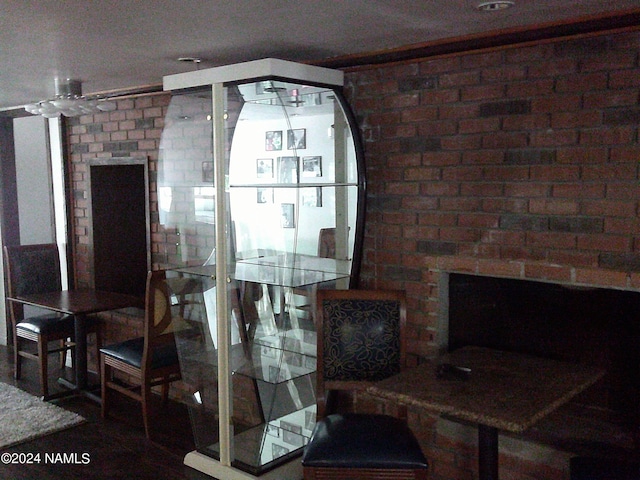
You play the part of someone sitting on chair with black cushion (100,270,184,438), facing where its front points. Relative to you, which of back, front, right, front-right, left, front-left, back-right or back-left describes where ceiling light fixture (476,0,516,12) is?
back

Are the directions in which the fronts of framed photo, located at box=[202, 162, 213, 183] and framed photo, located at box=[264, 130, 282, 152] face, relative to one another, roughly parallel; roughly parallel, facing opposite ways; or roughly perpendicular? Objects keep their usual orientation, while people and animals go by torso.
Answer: roughly parallel

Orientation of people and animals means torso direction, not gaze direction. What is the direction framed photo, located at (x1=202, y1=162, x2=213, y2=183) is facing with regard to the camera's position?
facing the viewer

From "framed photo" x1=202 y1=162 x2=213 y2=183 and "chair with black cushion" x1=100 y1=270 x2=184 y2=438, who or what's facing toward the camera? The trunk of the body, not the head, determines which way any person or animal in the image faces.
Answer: the framed photo

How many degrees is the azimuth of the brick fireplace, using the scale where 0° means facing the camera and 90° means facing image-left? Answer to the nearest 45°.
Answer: approximately 45°

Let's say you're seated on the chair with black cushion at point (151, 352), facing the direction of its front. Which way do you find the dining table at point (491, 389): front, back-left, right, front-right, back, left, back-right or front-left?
back

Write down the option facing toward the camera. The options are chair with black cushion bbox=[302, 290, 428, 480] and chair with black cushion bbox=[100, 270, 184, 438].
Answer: chair with black cushion bbox=[302, 290, 428, 480]

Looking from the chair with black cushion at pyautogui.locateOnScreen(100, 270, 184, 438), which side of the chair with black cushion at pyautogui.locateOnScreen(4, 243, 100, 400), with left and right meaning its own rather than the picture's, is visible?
front

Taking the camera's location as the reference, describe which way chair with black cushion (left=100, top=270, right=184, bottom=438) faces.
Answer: facing away from the viewer and to the left of the viewer

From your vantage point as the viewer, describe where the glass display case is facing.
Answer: facing the viewer and to the left of the viewer

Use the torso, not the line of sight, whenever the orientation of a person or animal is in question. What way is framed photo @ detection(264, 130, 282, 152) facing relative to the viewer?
toward the camera

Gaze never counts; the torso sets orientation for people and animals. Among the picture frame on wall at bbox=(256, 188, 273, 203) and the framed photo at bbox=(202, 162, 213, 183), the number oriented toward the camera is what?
2

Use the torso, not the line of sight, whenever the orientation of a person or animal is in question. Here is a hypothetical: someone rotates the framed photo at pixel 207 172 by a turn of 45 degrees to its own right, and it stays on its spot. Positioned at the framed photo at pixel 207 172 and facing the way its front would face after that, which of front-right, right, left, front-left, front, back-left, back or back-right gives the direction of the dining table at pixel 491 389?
left
